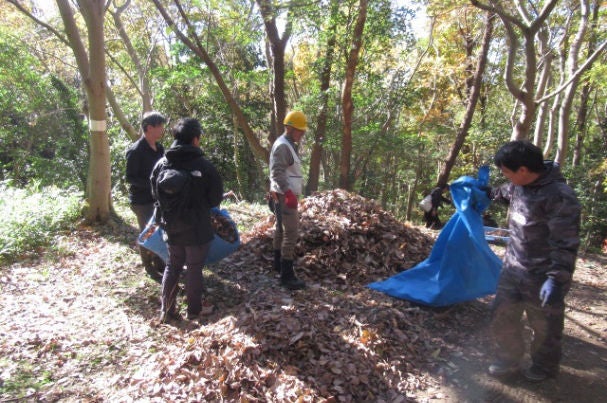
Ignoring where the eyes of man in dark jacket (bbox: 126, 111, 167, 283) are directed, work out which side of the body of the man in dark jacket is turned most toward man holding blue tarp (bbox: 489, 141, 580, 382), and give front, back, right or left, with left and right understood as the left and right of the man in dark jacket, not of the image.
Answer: front

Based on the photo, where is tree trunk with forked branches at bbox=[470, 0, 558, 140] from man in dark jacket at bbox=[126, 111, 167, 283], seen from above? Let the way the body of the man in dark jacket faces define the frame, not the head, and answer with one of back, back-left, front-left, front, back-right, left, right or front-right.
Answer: front-left

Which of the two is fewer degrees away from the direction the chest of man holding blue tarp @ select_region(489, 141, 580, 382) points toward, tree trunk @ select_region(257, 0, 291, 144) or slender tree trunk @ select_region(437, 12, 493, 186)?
the tree trunk

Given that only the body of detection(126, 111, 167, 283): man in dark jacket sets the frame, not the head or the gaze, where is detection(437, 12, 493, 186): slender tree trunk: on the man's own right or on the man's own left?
on the man's own left

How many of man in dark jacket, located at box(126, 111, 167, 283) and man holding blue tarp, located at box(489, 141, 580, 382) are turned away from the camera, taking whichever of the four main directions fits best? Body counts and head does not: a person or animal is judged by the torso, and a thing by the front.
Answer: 0

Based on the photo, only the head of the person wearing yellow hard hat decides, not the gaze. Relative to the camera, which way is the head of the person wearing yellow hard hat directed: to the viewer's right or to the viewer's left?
to the viewer's right

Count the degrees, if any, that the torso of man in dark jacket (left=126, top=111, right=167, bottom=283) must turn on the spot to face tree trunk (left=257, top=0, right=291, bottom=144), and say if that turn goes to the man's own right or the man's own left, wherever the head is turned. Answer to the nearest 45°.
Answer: approximately 90° to the man's own left

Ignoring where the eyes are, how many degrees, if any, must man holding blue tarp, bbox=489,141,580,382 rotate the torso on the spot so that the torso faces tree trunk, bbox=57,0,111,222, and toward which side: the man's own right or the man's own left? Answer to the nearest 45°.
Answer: approximately 45° to the man's own right

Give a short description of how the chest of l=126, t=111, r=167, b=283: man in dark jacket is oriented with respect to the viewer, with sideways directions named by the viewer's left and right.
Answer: facing the viewer and to the right of the viewer

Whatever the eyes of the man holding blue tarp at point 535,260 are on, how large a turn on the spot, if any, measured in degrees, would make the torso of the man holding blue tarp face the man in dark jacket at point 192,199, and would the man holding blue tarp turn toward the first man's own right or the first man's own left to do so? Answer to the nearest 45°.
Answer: approximately 45° to the first man's own right

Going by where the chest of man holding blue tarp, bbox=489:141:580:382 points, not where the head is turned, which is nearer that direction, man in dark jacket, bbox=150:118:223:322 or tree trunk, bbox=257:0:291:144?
the man in dark jacket

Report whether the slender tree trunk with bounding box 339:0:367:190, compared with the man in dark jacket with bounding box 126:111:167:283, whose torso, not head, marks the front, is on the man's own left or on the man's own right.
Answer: on the man's own left

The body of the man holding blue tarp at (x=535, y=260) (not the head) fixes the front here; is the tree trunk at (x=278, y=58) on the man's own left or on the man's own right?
on the man's own right
